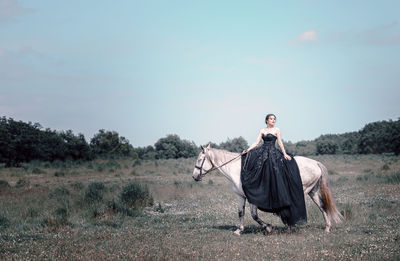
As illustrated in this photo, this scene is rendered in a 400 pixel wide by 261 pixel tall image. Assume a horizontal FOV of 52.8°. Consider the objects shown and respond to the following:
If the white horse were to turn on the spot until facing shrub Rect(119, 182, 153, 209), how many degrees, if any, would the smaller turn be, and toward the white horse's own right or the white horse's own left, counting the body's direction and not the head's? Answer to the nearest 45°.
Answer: approximately 45° to the white horse's own right

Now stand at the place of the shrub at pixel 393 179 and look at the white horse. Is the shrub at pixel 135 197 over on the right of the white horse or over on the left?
right

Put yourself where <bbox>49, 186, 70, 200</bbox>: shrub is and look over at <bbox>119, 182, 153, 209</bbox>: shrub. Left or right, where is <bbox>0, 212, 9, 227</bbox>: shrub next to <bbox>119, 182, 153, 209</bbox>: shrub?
right

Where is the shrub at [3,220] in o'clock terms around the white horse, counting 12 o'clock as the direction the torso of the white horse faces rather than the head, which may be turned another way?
The shrub is roughly at 12 o'clock from the white horse.

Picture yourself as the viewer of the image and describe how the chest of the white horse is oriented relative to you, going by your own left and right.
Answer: facing to the left of the viewer

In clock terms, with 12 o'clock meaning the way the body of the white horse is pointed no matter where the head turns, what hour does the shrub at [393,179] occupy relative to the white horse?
The shrub is roughly at 4 o'clock from the white horse.

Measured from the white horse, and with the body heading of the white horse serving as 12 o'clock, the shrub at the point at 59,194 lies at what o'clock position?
The shrub is roughly at 1 o'clock from the white horse.
